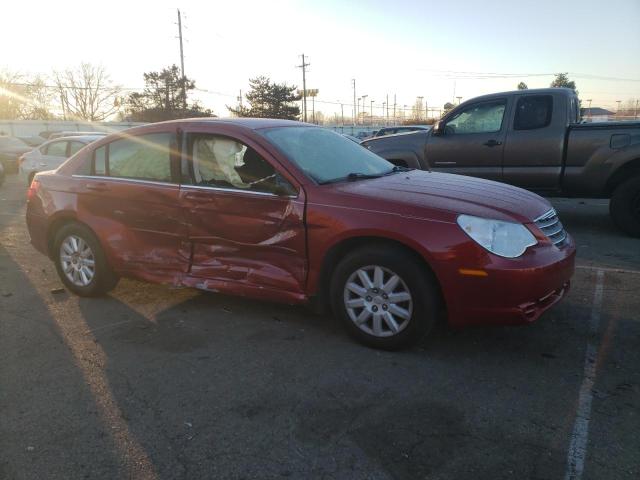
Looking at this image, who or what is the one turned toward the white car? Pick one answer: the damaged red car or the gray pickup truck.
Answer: the gray pickup truck

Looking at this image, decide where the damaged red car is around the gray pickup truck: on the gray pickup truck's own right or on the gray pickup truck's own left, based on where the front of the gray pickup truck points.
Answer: on the gray pickup truck's own left

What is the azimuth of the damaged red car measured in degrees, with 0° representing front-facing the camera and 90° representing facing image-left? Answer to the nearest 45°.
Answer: approximately 315°

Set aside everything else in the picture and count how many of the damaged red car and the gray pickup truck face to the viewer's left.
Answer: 1

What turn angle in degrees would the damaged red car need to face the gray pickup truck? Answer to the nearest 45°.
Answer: approximately 90° to its left

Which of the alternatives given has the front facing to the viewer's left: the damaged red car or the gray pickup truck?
the gray pickup truck

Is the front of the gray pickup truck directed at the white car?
yes

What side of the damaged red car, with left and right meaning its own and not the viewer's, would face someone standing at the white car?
back

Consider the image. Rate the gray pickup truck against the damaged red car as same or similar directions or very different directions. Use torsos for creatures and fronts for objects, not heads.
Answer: very different directions

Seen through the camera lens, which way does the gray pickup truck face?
facing to the left of the viewer
